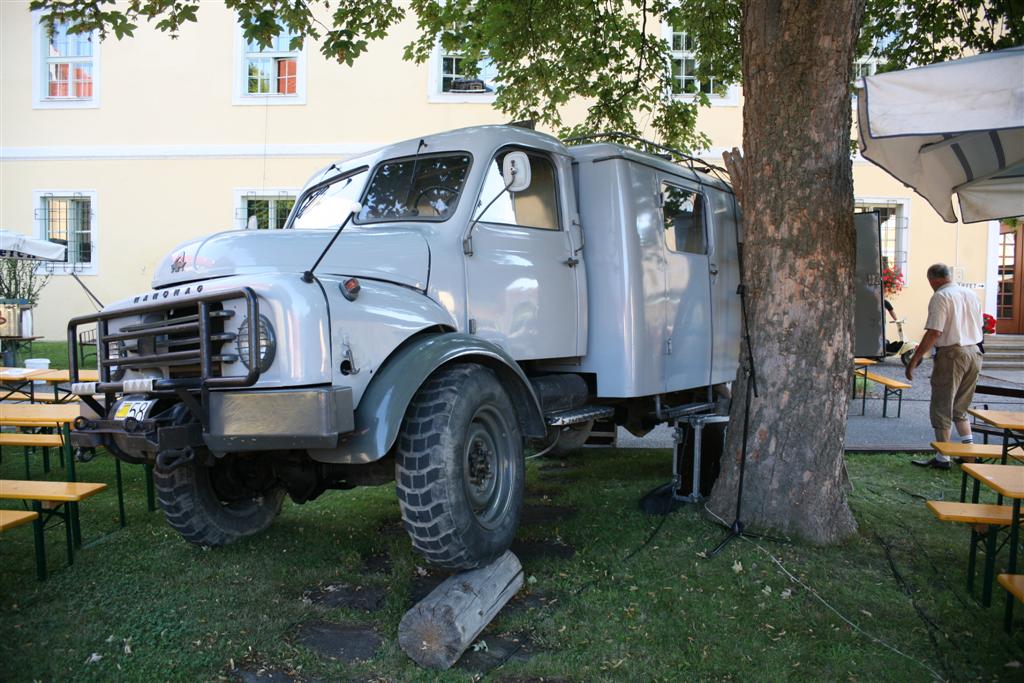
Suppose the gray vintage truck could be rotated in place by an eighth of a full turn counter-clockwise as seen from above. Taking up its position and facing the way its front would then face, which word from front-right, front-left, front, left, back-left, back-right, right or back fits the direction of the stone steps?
back-left

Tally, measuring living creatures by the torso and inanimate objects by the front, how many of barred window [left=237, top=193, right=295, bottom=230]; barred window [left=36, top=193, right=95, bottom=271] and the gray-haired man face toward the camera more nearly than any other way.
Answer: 2

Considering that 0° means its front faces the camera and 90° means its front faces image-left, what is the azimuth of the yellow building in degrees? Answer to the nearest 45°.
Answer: approximately 0°

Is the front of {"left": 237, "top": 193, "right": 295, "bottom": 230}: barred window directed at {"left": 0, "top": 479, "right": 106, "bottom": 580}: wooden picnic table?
yes

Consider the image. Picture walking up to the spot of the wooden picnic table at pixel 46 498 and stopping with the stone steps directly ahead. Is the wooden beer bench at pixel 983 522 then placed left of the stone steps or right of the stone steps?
right

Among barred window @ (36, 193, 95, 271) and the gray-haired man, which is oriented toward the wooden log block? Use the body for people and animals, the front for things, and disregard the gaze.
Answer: the barred window

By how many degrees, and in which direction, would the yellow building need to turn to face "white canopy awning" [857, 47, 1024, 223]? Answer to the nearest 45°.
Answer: approximately 45° to its left

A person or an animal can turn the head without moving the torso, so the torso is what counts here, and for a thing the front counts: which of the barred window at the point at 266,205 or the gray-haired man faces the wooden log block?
the barred window

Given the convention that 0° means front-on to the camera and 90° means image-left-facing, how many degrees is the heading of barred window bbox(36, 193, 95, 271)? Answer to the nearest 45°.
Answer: approximately 0°
